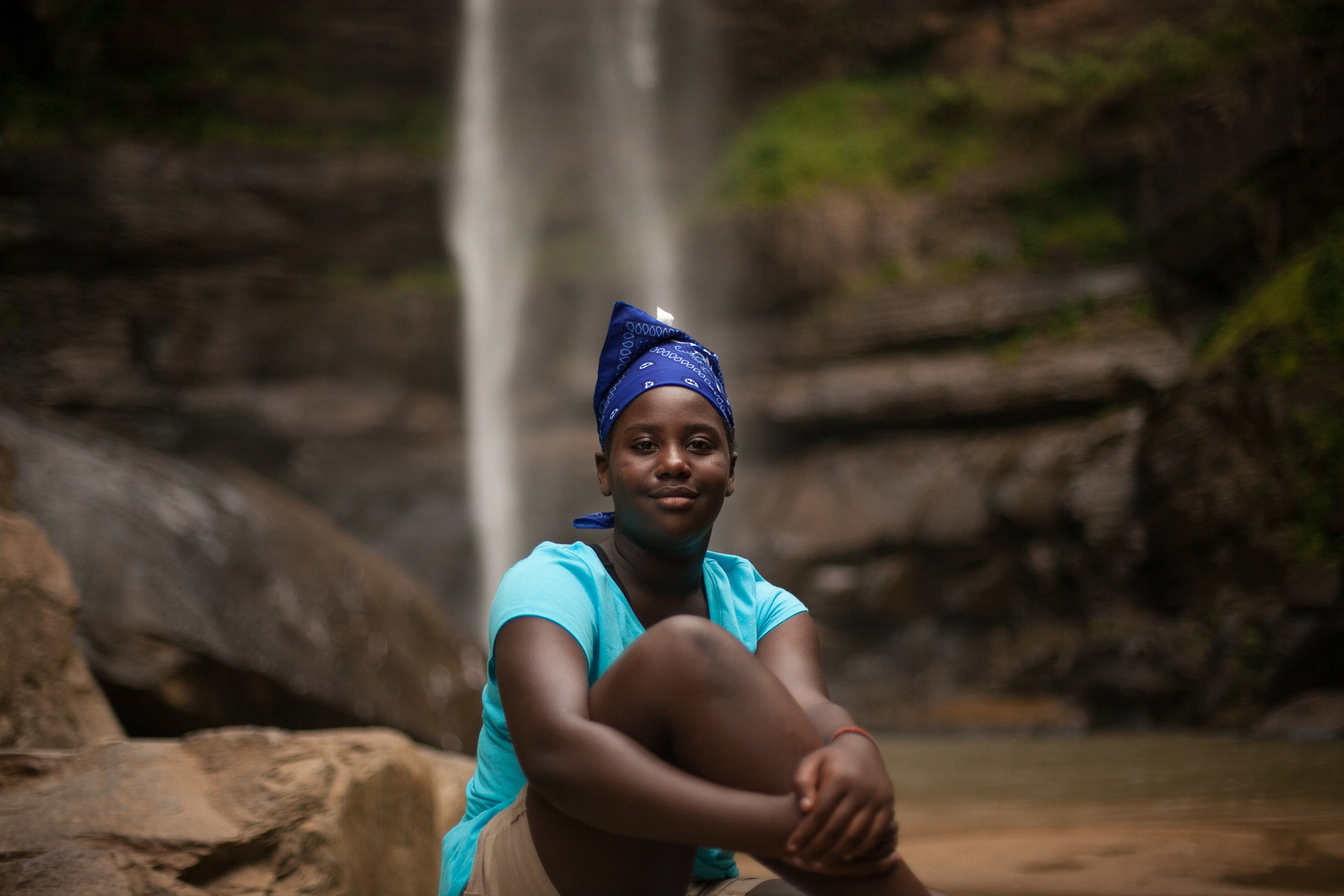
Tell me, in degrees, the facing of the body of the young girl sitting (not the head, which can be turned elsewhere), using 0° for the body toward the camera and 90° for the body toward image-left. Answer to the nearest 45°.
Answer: approximately 315°

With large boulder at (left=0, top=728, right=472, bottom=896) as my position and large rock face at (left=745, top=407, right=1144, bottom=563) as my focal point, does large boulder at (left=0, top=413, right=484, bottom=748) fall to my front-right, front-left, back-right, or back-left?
front-left

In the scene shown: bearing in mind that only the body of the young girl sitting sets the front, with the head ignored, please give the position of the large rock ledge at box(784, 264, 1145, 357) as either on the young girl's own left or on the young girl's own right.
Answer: on the young girl's own left

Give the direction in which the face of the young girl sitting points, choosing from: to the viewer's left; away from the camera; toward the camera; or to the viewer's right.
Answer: toward the camera

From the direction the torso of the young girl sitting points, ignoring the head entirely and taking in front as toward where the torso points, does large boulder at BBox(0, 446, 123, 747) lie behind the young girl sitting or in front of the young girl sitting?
behind

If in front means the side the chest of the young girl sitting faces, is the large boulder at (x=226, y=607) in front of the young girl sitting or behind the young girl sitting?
behind

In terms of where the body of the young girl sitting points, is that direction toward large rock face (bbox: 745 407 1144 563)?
no

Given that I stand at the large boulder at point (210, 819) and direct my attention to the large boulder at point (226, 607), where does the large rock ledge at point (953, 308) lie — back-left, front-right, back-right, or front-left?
front-right
